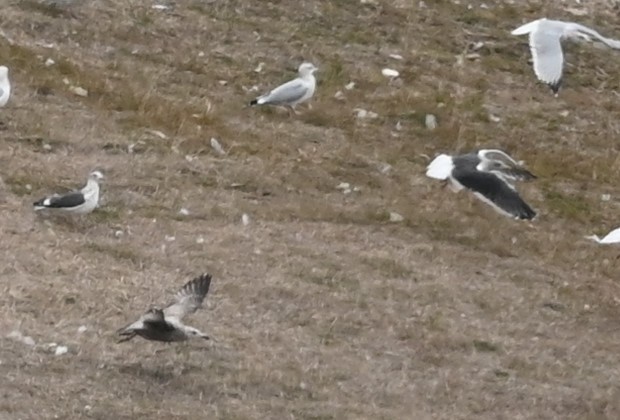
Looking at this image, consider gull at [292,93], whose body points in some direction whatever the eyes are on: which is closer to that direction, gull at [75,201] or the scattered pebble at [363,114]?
the scattered pebble

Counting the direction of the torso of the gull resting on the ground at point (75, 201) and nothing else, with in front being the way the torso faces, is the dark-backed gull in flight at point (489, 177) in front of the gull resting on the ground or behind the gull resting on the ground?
in front

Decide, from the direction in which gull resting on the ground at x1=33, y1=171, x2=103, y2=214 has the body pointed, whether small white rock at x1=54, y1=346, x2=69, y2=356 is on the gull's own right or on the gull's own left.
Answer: on the gull's own right

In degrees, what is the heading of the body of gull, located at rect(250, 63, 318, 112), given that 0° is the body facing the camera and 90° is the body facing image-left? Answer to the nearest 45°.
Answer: approximately 270°

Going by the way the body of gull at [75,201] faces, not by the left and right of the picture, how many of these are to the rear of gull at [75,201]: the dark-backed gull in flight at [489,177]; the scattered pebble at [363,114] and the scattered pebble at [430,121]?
0

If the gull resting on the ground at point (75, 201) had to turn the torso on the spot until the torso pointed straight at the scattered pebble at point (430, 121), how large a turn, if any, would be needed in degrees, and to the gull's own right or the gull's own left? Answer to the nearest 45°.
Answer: approximately 45° to the gull's own left

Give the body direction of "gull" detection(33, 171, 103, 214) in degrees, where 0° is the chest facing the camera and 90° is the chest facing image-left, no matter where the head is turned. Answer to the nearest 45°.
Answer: approximately 270°

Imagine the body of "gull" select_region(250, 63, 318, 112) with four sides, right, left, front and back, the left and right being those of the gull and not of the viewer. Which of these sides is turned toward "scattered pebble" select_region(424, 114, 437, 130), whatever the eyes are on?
front

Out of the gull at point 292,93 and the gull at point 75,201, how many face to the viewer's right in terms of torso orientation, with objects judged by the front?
2
